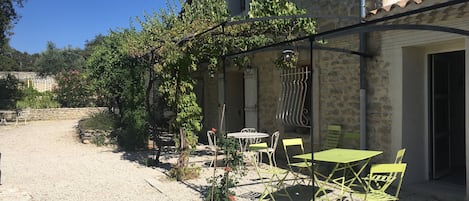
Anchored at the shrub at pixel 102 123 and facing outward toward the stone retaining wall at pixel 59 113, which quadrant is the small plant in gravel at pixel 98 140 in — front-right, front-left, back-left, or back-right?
back-left

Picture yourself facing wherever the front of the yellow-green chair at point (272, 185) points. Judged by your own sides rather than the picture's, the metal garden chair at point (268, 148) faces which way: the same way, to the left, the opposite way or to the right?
the opposite way

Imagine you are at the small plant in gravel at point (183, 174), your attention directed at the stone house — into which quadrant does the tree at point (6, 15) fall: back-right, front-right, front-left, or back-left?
back-left

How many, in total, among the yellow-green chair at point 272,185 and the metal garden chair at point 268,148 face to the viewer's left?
1

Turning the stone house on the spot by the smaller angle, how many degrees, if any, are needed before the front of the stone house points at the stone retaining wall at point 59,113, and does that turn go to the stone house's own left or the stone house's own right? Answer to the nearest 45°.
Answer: approximately 90° to the stone house's own right

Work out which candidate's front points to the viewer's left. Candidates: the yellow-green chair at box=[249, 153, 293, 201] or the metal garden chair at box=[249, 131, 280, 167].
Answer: the metal garden chair

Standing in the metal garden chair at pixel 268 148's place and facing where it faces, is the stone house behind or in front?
behind

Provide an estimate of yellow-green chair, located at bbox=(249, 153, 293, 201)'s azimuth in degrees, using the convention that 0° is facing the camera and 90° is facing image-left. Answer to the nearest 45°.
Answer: approximately 270°

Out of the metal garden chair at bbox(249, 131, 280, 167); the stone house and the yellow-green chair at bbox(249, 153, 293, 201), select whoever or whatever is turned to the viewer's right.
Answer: the yellow-green chair

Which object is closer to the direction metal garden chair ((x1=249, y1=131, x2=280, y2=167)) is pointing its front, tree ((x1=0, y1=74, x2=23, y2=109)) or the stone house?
the tree

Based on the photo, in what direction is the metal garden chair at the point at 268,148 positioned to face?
to the viewer's left
